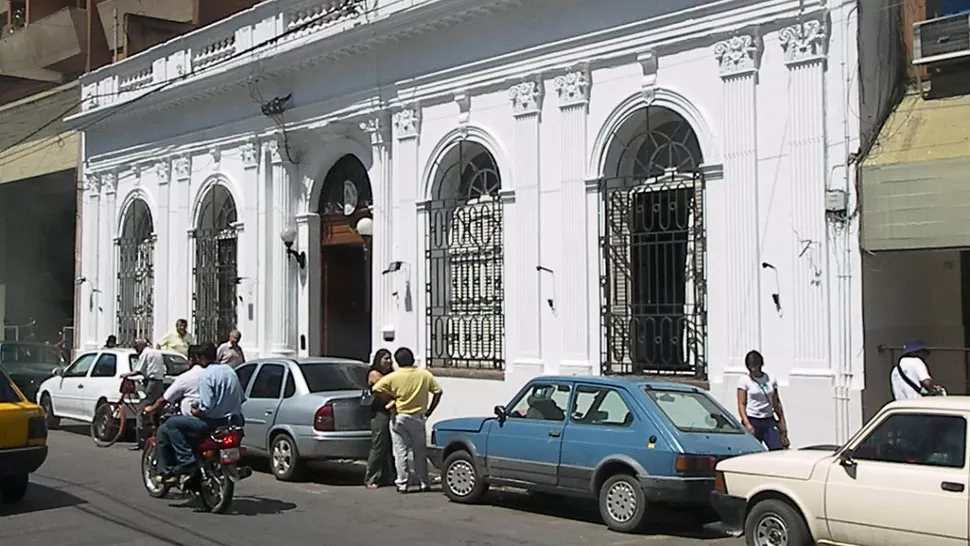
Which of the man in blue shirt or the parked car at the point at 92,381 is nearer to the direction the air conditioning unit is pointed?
the man in blue shirt

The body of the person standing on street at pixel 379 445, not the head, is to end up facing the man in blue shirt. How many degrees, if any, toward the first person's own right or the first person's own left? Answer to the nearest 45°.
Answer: approximately 135° to the first person's own right

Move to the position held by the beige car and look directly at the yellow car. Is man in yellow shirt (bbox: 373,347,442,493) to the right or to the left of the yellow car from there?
right

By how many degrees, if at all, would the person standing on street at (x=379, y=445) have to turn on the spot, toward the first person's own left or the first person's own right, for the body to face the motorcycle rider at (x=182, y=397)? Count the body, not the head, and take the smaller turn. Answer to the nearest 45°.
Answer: approximately 135° to the first person's own right

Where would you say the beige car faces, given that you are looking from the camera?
facing to the left of the viewer

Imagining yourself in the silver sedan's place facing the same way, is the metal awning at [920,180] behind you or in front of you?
behind

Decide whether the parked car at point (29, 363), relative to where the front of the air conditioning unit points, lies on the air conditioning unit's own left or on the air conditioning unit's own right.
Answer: on the air conditioning unit's own right

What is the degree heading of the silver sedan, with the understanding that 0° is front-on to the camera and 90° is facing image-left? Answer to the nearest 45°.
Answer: approximately 135°
